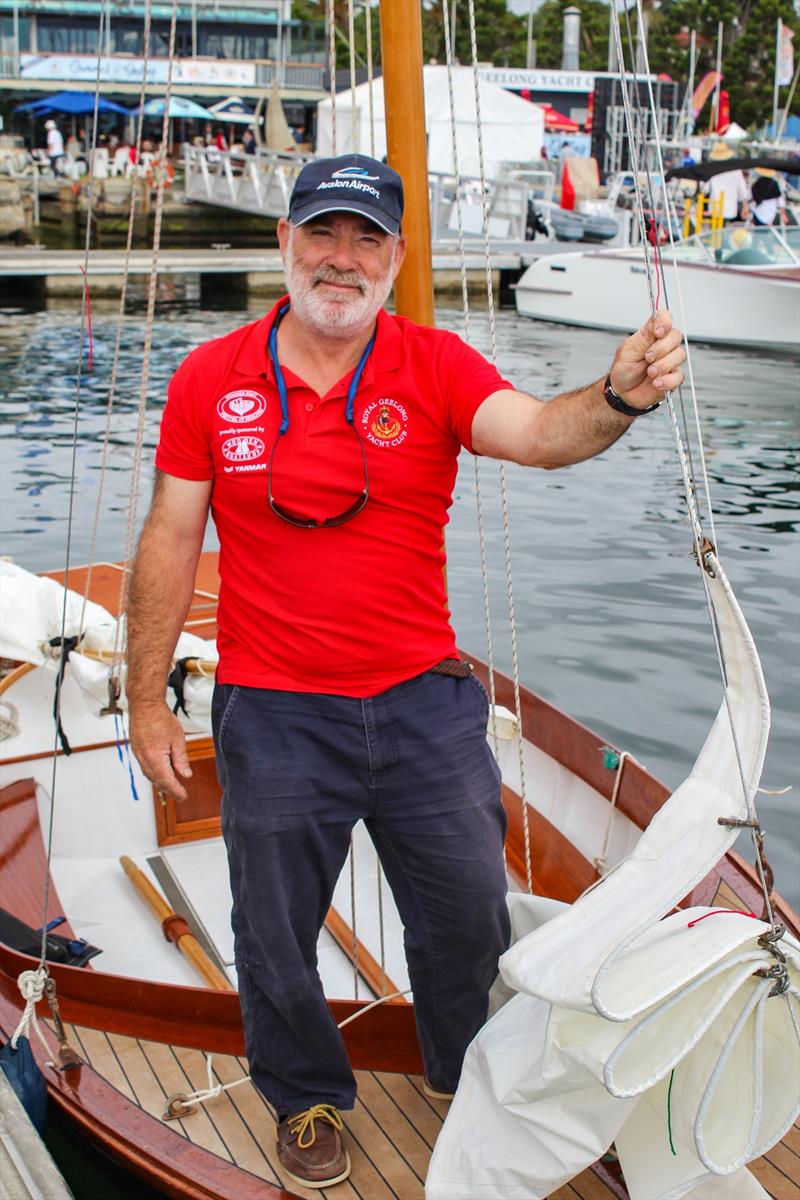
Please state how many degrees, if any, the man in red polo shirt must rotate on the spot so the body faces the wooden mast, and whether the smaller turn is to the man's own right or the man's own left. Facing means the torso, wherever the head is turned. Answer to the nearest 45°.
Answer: approximately 180°

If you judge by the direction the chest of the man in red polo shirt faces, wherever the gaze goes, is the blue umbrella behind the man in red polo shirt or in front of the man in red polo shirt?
behind

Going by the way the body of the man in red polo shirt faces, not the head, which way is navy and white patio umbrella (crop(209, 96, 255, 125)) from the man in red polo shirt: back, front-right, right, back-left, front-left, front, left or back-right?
back

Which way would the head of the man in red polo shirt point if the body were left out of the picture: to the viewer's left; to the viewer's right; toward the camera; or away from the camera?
toward the camera

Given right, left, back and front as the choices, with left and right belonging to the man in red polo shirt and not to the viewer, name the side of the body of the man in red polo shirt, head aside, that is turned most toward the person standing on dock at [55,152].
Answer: back

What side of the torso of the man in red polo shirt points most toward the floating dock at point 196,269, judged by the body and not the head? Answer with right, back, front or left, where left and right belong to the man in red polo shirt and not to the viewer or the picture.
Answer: back

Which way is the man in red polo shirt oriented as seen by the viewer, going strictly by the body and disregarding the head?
toward the camera
